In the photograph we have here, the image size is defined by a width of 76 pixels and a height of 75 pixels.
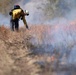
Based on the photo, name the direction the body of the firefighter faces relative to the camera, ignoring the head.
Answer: to the viewer's right
